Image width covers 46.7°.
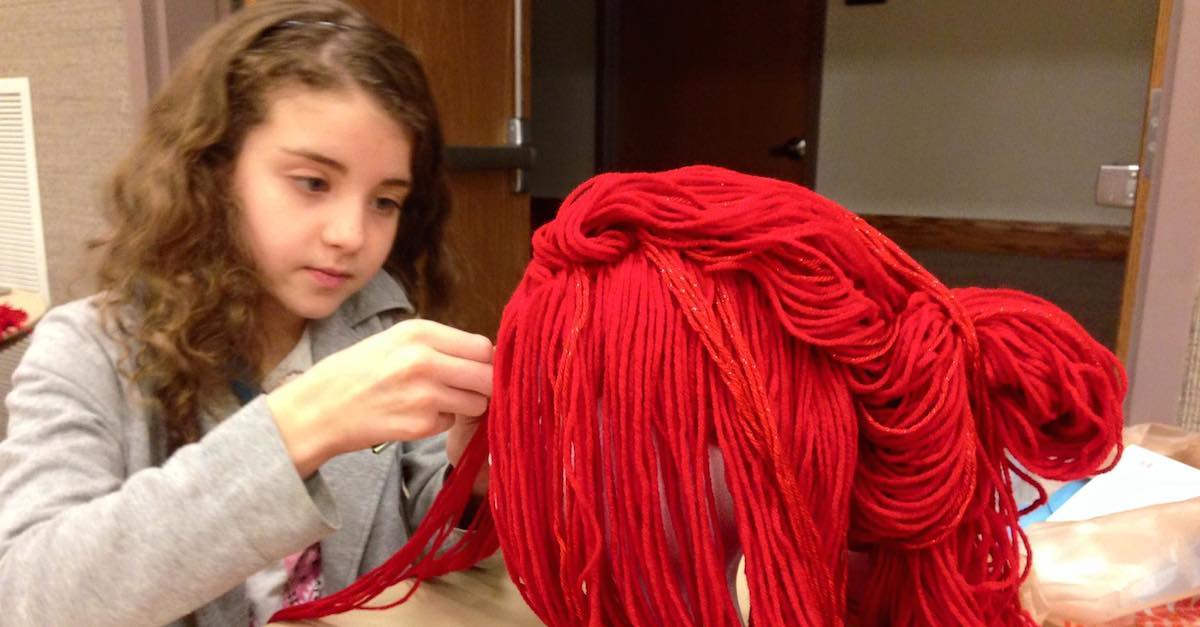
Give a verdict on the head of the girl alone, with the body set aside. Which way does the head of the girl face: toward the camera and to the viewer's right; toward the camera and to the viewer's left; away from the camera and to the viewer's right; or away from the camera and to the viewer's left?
toward the camera and to the viewer's right

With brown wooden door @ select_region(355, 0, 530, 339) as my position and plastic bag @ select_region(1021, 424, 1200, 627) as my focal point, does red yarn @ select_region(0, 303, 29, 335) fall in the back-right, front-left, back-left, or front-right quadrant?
front-right

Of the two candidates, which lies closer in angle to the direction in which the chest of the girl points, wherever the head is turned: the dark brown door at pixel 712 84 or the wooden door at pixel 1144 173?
the wooden door

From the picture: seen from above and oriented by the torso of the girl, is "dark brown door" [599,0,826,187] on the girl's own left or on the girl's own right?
on the girl's own left

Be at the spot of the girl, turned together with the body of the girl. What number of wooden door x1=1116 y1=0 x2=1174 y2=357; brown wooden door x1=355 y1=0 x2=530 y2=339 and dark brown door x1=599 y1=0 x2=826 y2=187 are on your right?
0

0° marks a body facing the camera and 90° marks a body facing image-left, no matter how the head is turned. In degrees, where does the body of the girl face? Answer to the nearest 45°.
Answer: approximately 315°
